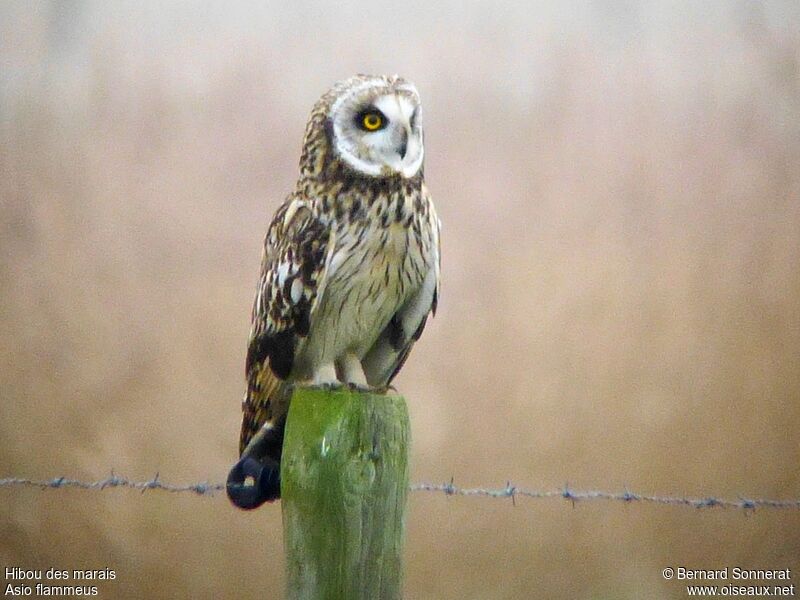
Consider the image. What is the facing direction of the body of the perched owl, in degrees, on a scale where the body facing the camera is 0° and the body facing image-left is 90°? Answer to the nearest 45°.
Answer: approximately 315°
